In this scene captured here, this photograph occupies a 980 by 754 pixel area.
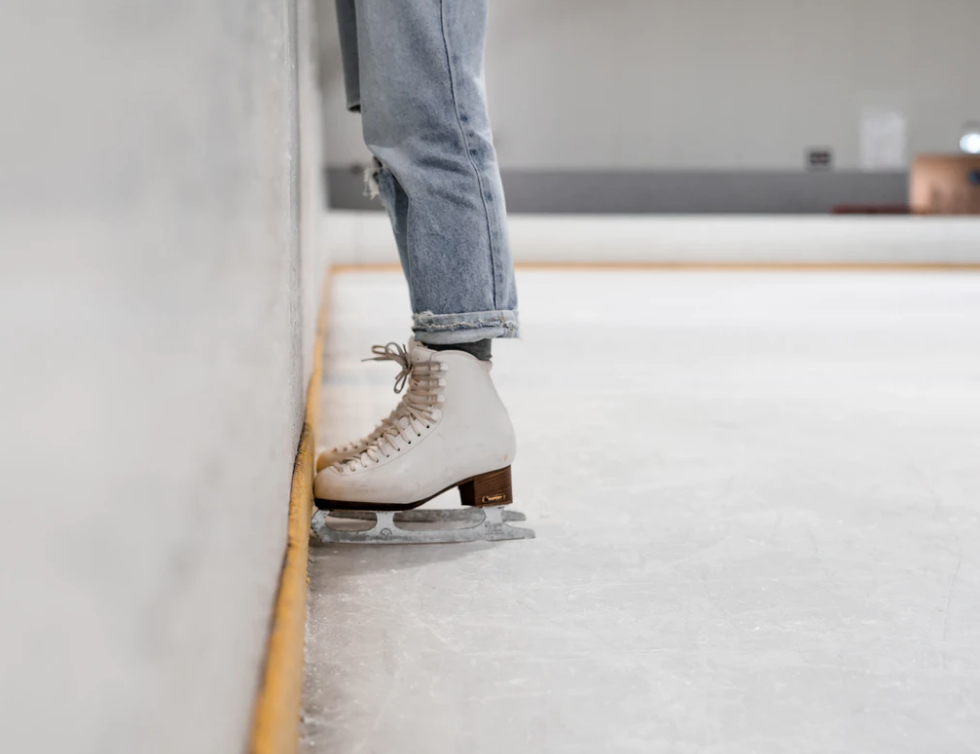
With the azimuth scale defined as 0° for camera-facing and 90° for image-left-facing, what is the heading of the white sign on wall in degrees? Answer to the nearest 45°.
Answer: approximately 0°
